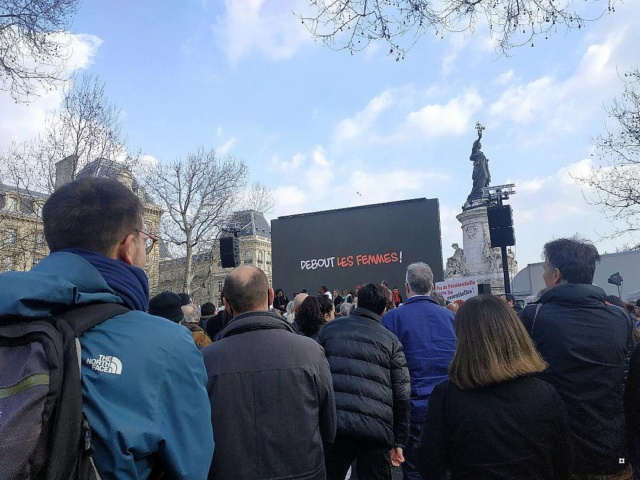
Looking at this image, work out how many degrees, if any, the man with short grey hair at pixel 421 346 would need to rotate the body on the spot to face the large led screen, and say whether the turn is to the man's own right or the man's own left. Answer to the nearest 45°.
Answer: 0° — they already face it

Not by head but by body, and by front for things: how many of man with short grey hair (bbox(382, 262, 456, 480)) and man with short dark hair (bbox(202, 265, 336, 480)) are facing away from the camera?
2

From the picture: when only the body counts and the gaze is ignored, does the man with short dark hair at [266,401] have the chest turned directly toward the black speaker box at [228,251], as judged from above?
yes

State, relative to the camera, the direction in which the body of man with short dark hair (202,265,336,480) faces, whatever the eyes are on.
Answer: away from the camera

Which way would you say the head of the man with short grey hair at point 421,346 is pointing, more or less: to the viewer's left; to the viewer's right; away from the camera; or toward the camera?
away from the camera

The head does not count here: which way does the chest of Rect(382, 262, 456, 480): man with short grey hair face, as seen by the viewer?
away from the camera

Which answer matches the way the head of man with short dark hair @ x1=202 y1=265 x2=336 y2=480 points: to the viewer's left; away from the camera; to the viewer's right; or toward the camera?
away from the camera

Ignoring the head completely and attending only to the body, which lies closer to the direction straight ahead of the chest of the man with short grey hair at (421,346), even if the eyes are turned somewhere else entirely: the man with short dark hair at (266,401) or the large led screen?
the large led screen
